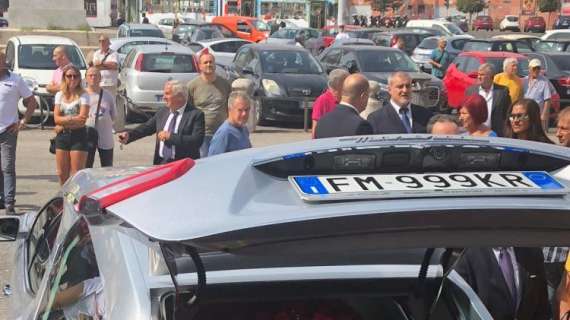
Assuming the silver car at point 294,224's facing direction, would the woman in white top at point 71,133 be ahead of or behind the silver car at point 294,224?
ahead

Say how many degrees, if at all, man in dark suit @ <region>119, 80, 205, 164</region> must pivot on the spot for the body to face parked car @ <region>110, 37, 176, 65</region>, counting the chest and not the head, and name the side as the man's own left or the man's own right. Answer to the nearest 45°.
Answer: approximately 135° to the man's own right

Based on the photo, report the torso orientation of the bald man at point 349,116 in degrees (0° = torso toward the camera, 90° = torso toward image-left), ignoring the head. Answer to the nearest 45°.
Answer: approximately 225°

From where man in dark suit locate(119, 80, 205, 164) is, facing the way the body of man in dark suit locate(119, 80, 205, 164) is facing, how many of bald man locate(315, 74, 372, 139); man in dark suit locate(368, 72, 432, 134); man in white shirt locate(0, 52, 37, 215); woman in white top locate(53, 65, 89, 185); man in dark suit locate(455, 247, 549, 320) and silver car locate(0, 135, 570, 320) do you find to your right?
2

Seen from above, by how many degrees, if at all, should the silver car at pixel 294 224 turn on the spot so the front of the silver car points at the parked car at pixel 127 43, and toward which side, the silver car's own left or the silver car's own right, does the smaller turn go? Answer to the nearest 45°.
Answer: approximately 45° to the silver car's own right

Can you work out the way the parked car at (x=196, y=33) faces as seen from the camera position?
facing the viewer and to the left of the viewer

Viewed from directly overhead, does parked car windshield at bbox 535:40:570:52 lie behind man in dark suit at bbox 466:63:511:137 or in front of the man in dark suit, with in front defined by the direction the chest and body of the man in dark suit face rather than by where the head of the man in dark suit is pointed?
behind

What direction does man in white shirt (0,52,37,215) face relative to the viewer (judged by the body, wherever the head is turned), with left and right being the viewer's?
facing the viewer

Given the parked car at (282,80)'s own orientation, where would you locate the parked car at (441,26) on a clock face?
the parked car at (441,26) is roughly at 8 o'clock from the parked car at (282,80).

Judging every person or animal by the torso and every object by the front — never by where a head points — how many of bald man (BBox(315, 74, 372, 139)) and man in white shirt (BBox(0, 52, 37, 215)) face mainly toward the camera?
1

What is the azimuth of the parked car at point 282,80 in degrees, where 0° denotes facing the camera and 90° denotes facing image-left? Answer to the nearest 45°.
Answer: approximately 315°

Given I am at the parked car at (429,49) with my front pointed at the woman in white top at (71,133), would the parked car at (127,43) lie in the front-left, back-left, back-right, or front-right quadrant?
front-right

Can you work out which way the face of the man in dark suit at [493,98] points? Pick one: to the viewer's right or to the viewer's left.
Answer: to the viewer's left

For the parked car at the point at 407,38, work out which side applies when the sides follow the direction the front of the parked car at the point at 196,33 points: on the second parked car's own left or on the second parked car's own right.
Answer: on the second parked car's own left
